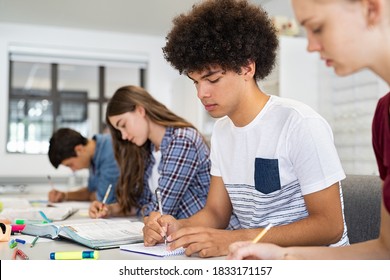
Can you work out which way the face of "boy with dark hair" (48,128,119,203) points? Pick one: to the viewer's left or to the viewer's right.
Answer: to the viewer's left

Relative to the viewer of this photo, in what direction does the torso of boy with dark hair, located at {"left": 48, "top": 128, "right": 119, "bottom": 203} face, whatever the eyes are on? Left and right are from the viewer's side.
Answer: facing to the left of the viewer

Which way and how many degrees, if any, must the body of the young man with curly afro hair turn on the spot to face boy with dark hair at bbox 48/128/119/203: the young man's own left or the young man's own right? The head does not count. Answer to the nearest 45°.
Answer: approximately 90° to the young man's own right

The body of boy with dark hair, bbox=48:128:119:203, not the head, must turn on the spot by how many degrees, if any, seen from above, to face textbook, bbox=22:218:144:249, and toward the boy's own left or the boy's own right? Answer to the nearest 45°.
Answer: approximately 90° to the boy's own left

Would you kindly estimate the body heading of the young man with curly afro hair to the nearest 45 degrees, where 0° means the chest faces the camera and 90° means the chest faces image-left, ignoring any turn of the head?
approximately 45°
